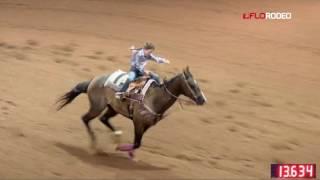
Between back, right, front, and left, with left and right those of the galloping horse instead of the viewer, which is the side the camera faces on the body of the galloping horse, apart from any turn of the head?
right
